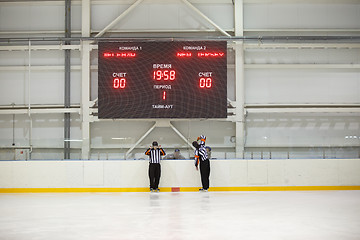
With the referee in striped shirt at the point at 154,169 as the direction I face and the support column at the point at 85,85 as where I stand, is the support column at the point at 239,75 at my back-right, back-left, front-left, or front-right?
front-left

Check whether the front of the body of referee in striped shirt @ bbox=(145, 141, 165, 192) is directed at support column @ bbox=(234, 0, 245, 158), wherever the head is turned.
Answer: no

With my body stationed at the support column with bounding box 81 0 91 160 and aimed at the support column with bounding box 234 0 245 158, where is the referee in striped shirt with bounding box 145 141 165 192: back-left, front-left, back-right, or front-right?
front-right
